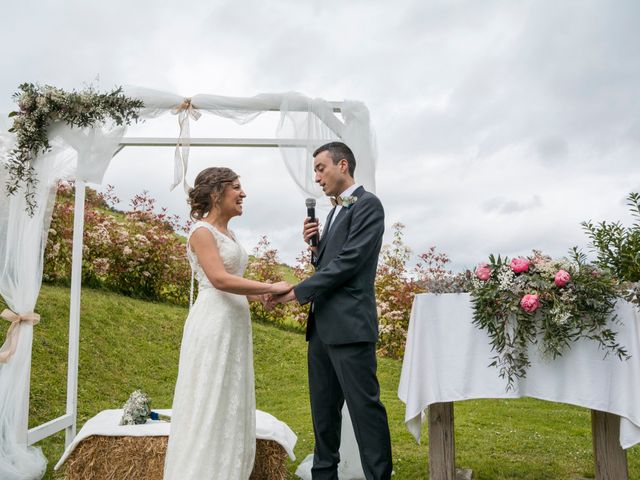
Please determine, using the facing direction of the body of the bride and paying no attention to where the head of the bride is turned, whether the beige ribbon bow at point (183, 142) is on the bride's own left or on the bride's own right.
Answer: on the bride's own left

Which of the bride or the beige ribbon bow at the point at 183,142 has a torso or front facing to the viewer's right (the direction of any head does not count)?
the bride

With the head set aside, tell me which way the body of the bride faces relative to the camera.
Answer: to the viewer's right

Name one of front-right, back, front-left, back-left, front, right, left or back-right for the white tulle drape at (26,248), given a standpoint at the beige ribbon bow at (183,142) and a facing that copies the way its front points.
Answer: right

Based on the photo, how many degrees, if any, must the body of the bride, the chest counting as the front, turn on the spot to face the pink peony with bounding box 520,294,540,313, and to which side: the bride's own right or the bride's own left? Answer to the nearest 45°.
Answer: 0° — they already face it

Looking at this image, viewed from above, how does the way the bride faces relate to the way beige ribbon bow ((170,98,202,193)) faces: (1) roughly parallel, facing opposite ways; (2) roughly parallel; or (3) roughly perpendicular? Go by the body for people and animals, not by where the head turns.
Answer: roughly perpendicular

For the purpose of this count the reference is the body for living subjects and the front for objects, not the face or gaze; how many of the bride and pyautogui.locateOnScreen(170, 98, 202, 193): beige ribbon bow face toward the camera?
1

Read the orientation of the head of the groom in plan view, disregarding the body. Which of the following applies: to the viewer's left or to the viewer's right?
to the viewer's left

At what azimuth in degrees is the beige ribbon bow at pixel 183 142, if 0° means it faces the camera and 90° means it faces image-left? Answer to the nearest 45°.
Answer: approximately 0°
